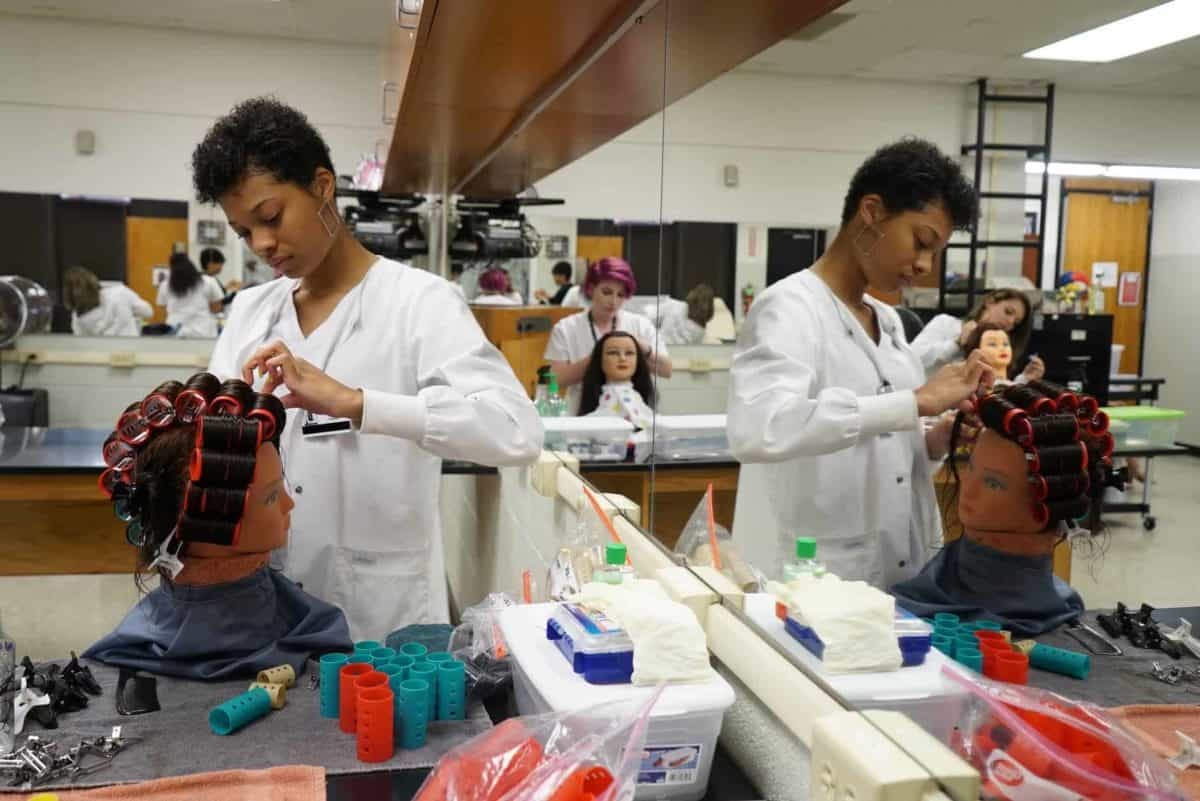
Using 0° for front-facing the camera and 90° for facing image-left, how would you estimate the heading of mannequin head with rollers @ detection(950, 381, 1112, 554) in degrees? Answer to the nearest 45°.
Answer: approximately 45°

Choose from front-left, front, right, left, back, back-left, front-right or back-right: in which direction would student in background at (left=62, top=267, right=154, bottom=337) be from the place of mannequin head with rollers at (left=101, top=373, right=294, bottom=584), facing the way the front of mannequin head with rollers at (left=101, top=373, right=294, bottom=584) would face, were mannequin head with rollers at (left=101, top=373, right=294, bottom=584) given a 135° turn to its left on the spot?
front-right

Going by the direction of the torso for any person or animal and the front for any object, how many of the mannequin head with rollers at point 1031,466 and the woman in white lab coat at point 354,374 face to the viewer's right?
0

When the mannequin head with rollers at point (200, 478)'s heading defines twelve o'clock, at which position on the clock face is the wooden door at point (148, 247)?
The wooden door is roughly at 9 o'clock from the mannequin head with rollers.

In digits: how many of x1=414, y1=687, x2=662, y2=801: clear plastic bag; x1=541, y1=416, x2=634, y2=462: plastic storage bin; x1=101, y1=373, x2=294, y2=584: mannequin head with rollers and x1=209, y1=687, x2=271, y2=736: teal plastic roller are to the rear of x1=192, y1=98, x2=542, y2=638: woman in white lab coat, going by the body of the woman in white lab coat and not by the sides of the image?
1

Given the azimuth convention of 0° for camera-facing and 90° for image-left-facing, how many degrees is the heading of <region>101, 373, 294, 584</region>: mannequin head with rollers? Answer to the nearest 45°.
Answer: approximately 270°
